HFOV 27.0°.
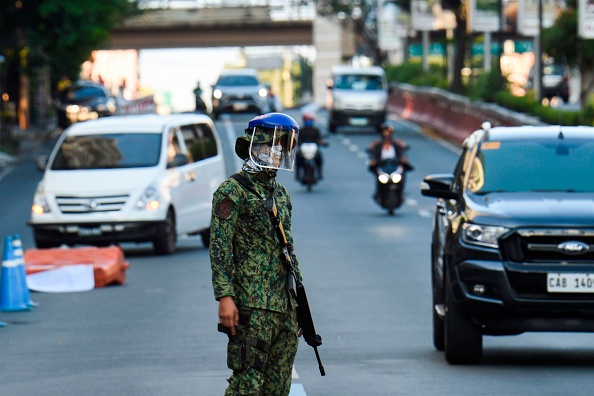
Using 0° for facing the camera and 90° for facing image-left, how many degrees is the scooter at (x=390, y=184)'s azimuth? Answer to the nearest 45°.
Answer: approximately 0°

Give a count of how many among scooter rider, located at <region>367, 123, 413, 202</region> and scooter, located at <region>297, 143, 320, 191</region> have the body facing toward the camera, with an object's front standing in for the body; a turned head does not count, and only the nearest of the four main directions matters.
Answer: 2

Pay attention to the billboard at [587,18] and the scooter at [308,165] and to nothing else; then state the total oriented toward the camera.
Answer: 2

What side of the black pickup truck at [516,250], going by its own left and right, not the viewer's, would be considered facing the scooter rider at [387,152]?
back

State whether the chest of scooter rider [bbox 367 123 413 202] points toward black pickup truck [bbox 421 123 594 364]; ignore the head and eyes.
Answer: yes

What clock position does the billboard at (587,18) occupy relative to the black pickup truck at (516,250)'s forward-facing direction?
The billboard is roughly at 6 o'clock from the black pickup truck.

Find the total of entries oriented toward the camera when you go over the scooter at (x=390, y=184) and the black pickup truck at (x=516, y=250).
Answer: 2

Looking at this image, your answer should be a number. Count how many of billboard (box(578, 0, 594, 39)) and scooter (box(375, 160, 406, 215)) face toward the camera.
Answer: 2
